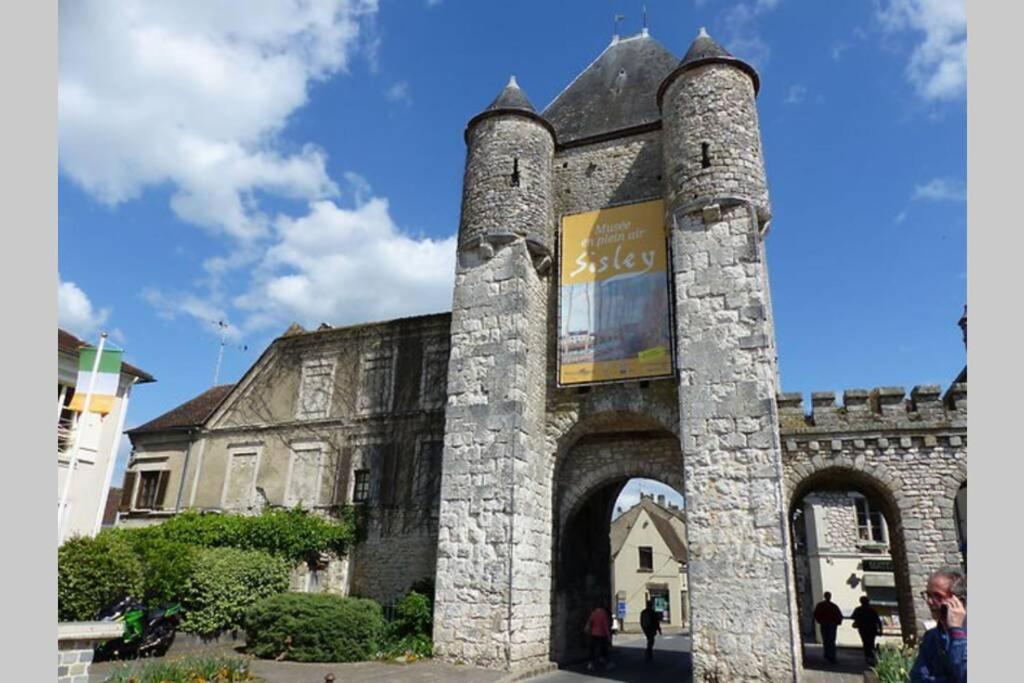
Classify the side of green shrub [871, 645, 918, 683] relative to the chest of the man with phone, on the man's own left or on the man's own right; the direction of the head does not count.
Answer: on the man's own right

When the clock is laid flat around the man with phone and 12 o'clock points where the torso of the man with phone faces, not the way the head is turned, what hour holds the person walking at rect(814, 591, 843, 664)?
The person walking is roughly at 4 o'clock from the man with phone.

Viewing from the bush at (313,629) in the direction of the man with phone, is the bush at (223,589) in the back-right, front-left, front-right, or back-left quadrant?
back-right

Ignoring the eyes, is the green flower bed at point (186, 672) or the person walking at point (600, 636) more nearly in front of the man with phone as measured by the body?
the green flower bed

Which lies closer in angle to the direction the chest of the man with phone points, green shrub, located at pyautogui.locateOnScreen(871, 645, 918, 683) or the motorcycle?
the motorcycle

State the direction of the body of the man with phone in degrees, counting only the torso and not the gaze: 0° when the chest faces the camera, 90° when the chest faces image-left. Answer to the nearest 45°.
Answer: approximately 45°

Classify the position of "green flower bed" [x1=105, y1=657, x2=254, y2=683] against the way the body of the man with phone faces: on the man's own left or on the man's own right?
on the man's own right

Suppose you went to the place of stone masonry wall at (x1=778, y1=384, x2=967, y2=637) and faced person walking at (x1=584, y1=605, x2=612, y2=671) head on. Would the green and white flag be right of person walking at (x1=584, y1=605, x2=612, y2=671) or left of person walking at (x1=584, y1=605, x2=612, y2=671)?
left

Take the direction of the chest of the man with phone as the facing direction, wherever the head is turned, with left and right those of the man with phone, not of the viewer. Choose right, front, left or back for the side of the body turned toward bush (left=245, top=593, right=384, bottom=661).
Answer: right

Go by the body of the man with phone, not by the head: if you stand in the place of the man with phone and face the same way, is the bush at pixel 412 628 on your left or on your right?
on your right

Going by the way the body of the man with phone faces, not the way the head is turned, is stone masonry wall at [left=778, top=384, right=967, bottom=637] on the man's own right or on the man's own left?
on the man's own right

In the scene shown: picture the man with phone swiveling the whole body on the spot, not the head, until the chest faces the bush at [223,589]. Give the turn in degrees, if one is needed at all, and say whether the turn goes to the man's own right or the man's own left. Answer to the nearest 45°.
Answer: approximately 90° to the man's own right
